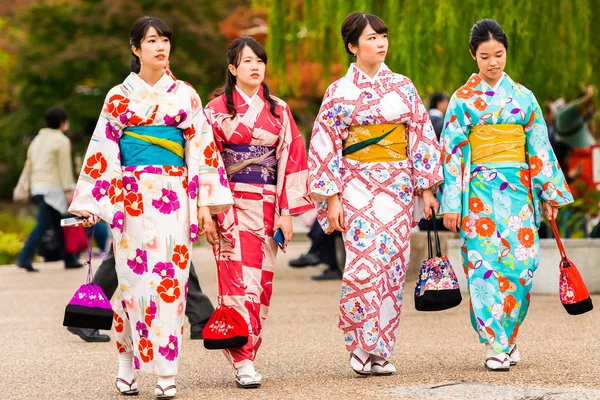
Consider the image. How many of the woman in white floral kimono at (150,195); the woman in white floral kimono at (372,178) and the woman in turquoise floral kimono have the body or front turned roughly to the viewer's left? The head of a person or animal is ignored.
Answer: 0

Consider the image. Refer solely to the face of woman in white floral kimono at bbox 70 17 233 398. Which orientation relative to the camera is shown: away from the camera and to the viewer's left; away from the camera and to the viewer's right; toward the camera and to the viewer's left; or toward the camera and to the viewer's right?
toward the camera and to the viewer's right

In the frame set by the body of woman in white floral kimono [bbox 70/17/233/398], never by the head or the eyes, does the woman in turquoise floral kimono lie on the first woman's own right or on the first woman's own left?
on the first woman's own left

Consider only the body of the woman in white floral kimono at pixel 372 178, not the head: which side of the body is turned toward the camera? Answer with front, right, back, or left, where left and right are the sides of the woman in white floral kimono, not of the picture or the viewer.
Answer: front

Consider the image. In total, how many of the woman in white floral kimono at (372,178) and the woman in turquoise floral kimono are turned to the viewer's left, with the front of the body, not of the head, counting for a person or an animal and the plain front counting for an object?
0

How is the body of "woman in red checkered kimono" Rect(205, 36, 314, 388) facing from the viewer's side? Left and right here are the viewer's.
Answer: facing the viewer

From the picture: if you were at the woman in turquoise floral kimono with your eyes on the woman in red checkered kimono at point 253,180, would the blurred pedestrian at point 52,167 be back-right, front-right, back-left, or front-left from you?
front-right

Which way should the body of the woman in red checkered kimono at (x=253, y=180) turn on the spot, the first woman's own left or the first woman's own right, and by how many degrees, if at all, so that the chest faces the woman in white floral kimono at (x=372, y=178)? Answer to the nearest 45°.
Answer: approximately 90° to the first woman's own left

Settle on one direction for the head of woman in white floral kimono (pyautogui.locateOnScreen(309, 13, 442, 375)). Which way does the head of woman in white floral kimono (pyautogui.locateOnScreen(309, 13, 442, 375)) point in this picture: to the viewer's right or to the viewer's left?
to the viewer's right

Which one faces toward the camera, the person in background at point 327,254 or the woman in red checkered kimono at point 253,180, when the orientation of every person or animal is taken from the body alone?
the woman in red checkered kimono

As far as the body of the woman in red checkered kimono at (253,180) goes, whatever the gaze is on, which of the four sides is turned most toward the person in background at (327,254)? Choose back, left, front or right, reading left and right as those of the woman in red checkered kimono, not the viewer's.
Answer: back

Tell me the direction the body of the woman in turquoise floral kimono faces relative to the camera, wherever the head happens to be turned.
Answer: toward the camera
